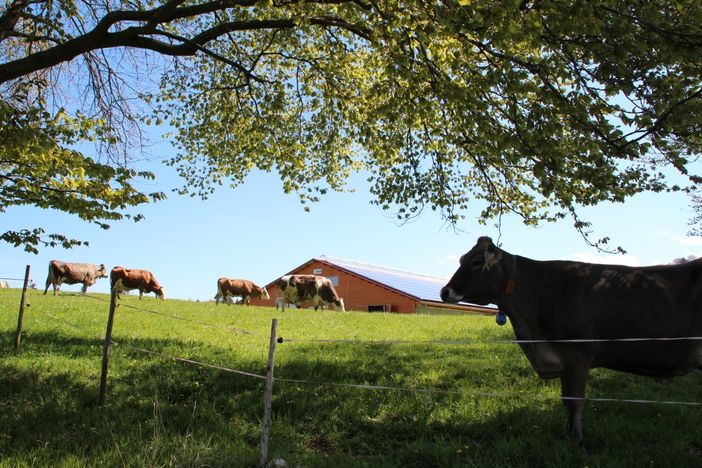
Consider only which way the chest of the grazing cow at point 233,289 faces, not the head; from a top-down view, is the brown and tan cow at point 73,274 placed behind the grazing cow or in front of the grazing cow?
behind

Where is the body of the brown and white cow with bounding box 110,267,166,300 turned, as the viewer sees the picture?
to the viewer's right

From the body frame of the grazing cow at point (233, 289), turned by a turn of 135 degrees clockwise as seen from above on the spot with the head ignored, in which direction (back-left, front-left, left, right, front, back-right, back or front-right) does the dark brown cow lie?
front-left

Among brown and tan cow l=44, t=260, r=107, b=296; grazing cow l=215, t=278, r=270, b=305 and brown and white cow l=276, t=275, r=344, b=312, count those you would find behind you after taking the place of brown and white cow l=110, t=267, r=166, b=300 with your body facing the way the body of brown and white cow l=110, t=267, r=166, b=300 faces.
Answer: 1

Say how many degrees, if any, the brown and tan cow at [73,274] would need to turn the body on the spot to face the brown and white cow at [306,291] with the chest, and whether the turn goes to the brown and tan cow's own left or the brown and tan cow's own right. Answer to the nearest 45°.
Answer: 0° — it already faces it

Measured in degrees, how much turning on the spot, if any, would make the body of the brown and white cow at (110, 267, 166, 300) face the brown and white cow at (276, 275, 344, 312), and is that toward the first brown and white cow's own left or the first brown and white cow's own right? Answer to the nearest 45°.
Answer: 0° — it already faces it

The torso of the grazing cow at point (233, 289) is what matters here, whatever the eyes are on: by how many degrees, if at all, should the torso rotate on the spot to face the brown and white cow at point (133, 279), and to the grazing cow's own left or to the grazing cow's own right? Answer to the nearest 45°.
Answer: approximately 135° to the grazing cow's own right

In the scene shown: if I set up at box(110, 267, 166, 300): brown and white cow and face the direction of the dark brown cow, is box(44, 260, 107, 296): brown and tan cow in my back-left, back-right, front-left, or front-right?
back-right

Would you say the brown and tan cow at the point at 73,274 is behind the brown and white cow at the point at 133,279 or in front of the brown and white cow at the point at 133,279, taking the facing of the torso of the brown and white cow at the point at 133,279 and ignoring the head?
behind

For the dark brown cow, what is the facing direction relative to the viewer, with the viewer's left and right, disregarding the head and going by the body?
facing to the left of the viewer

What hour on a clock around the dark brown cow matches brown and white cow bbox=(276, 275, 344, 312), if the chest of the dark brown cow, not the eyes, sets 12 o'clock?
The brown and white cow is roughly at 2 o'clock from the dark brown cow.

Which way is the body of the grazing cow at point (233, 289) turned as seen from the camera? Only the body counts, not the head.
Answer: to the viewer's right

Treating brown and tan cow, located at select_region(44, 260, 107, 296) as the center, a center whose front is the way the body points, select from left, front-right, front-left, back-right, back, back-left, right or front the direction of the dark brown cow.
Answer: right

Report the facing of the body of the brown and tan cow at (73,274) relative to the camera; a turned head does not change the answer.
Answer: to the viewer's right
